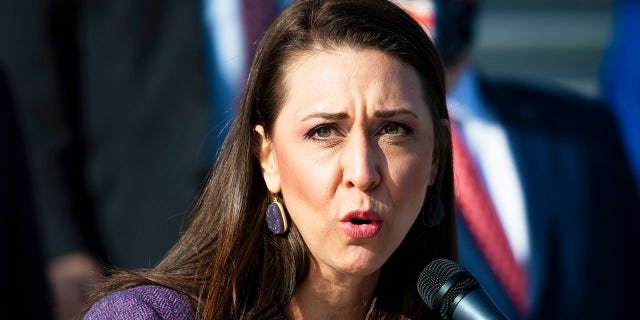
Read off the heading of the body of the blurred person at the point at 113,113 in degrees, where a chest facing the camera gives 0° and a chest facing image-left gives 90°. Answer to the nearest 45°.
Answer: approximately 315°

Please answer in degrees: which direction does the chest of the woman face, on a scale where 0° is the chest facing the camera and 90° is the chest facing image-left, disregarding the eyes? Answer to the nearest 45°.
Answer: approximately 315°

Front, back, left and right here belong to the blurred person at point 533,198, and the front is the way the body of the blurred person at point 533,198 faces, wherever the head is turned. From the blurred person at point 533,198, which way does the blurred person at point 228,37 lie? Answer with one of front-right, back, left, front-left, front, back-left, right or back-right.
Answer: front-right

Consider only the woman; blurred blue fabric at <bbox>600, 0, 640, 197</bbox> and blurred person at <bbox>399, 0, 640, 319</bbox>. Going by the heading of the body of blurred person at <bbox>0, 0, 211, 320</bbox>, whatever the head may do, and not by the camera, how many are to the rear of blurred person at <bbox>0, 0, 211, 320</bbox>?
0

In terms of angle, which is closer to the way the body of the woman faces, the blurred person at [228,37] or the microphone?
the microphone

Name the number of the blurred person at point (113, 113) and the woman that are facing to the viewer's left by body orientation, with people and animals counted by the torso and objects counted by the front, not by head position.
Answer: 0

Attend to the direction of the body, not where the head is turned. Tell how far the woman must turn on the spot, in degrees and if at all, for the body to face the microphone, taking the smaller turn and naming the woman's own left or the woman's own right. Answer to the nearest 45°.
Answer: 0° — they already face it

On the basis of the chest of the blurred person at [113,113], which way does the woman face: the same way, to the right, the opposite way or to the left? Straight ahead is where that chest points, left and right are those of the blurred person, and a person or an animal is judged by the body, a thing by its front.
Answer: the same way
